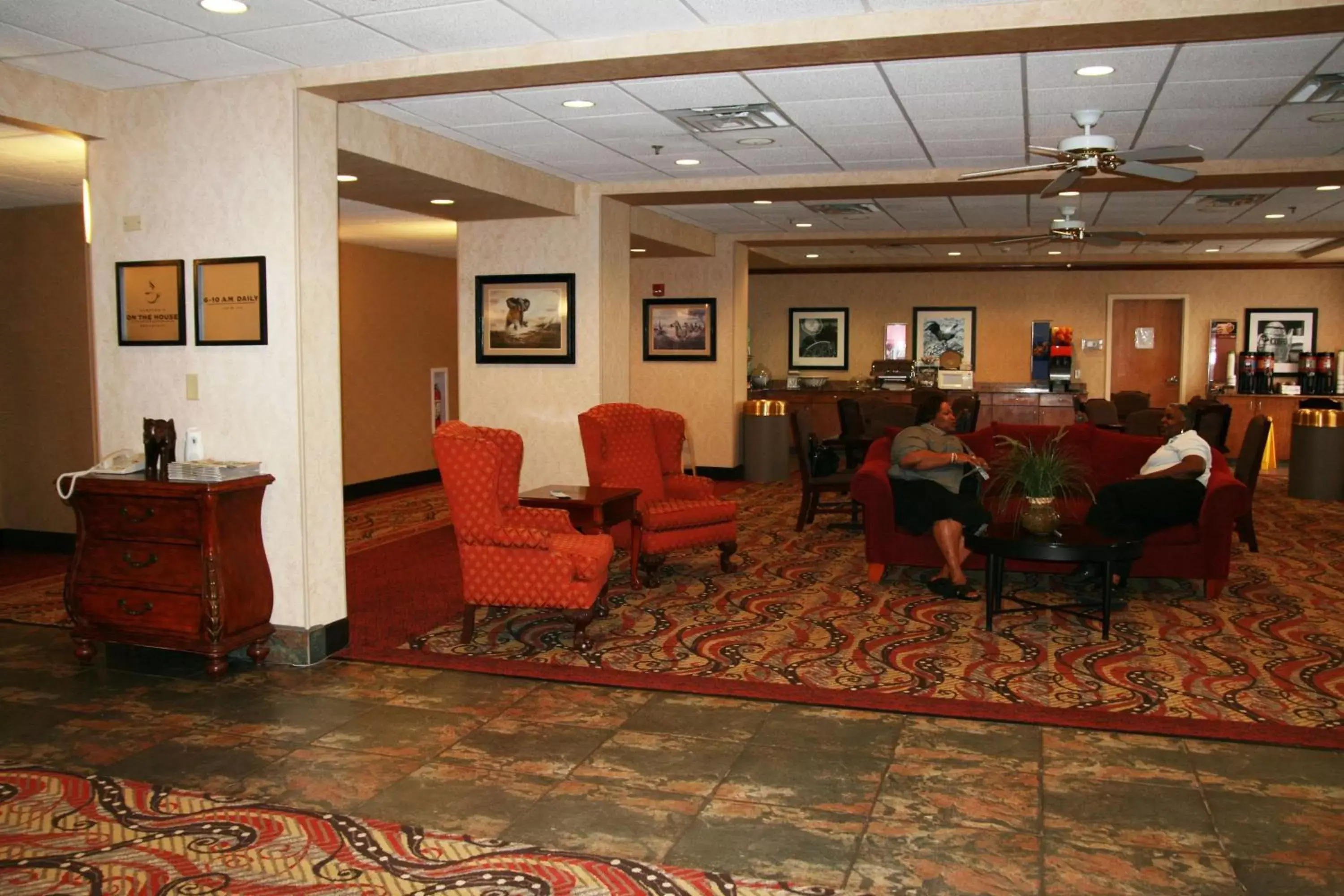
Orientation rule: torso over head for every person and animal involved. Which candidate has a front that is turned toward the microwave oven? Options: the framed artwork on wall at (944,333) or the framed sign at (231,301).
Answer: the framed artwork on wall

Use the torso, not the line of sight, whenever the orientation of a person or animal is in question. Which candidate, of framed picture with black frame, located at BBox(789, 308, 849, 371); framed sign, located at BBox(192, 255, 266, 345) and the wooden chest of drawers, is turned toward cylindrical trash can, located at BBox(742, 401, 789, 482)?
the framed picture with black frame

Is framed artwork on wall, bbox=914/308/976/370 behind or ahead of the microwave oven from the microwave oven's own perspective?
behind

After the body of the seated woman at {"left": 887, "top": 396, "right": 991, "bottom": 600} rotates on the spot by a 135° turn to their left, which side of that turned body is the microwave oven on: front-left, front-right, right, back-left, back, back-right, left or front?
front

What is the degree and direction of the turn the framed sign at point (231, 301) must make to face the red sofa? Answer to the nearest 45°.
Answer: approximately 90° to its left

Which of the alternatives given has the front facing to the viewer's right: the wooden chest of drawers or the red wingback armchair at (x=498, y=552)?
the red wingback armchair

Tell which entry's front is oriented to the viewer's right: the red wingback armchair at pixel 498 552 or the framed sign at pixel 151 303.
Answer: the red wingback armchair

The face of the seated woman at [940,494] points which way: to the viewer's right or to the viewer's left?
to the viewer's right
